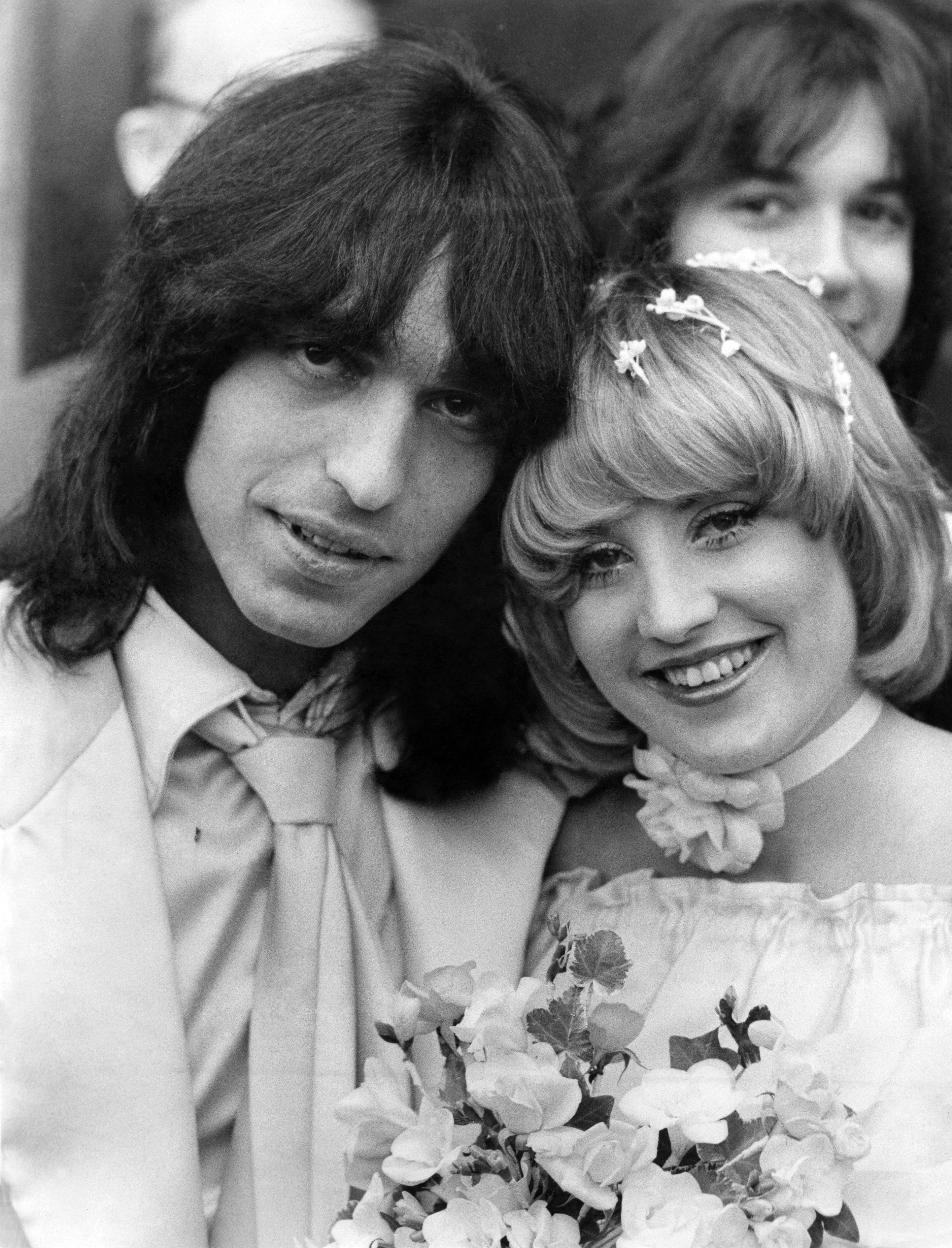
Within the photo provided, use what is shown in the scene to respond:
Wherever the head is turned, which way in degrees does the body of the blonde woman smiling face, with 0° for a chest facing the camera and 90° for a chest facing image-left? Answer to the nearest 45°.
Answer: approximately 45°

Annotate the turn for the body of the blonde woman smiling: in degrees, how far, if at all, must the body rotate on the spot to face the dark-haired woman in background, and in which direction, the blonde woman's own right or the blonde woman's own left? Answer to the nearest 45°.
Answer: approximately 135° to the blonde woman's own right
